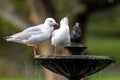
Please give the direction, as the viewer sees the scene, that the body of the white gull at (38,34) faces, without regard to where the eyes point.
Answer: to the viewer's right

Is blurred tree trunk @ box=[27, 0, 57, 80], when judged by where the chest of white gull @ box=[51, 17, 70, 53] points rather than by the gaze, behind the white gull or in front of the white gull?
behind

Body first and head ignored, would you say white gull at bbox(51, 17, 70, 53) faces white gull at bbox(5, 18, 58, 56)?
no

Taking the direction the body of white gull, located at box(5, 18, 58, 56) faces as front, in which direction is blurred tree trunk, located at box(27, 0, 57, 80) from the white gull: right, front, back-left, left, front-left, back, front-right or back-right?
left

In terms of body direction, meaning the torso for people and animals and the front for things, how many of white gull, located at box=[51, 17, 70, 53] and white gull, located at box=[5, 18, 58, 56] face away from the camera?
0

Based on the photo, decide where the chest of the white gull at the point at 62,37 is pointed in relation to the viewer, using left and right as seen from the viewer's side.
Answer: facing the viewer and to the right of the viewer

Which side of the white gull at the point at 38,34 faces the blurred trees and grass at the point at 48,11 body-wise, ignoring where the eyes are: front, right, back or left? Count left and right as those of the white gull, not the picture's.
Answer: left
